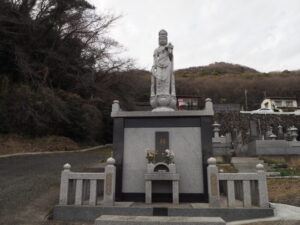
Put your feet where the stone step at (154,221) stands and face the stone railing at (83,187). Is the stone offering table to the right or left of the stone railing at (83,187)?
right

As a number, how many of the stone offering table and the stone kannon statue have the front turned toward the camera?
2

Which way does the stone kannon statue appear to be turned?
toward the camera

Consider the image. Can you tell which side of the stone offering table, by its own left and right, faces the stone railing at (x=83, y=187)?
right

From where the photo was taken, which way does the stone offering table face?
toward the camera
